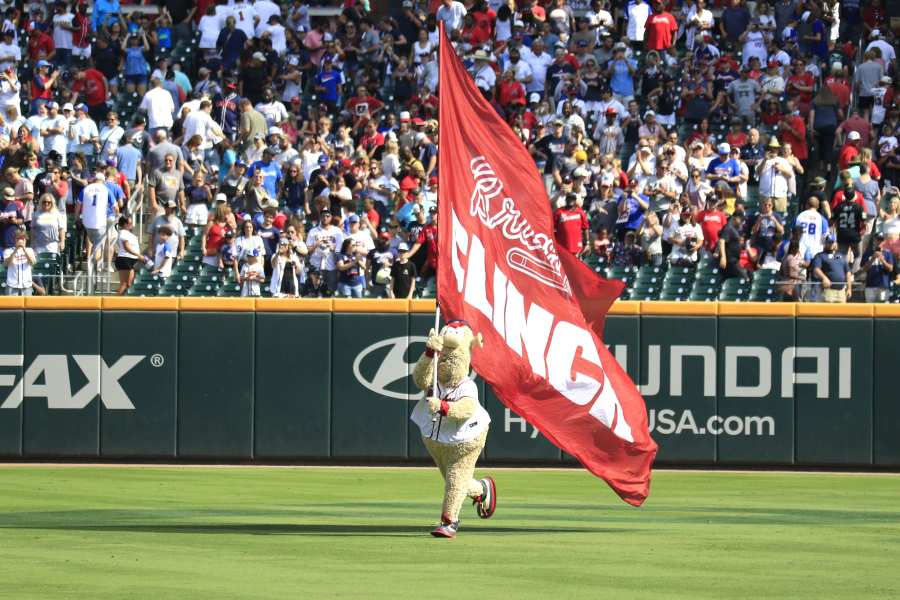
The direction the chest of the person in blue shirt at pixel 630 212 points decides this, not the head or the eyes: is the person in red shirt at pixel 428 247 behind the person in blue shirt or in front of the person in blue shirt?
in front

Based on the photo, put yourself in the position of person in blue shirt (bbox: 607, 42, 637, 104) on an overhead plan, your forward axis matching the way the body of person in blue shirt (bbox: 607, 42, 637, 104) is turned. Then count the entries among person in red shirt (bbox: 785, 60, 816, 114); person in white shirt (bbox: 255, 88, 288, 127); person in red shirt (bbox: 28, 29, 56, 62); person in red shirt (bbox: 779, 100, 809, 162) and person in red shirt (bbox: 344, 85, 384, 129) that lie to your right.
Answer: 3

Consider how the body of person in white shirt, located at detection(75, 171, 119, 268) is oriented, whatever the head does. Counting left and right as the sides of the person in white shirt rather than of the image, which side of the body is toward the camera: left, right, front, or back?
back

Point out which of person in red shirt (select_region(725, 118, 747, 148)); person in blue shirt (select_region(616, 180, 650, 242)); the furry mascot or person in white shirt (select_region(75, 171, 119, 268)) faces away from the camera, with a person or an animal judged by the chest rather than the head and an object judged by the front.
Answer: the person in white shirt

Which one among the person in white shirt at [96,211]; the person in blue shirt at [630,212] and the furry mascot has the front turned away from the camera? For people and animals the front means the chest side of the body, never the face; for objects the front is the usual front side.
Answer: the person in white shirt
